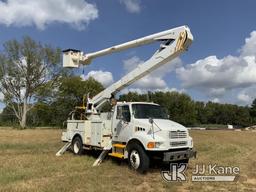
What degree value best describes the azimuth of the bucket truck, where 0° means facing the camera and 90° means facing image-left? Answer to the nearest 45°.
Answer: approximately 315°
